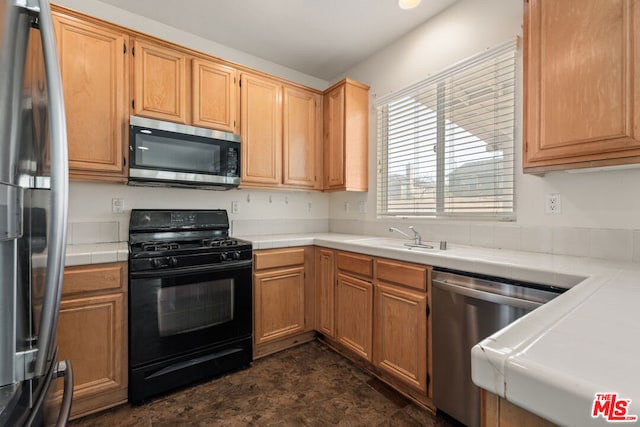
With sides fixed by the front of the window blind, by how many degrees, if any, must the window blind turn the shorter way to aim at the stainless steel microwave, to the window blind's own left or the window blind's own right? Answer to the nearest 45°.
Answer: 0° — it already faces it

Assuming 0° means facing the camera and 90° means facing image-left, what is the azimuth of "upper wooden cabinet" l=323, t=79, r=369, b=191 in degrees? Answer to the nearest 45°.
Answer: approximately 45°

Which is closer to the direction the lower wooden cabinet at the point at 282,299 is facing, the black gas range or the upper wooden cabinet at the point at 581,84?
the upper wooden cabinet

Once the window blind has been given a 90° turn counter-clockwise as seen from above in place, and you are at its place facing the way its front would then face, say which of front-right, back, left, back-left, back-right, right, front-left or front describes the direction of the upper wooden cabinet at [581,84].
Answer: front

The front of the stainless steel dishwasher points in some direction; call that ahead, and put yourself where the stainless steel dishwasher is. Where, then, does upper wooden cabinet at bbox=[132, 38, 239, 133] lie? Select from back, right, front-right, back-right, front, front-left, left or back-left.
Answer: front-right

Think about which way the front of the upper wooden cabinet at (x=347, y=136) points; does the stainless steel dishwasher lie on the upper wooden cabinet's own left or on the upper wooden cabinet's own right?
on the upper wooden cabinet's own left

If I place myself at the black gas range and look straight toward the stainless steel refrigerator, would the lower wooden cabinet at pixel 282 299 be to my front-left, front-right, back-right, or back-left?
back-left

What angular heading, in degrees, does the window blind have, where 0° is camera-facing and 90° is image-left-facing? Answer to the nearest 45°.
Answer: approximately 45°

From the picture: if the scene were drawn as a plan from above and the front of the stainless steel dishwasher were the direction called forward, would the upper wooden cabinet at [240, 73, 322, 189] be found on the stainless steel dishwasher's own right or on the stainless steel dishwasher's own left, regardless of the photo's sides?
on the stainless steel dishwasher's own right

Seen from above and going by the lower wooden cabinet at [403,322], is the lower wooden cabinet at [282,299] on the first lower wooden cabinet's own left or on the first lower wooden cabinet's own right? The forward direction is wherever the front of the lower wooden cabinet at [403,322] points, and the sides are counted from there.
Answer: on the first lower wooden cabinet's own right
